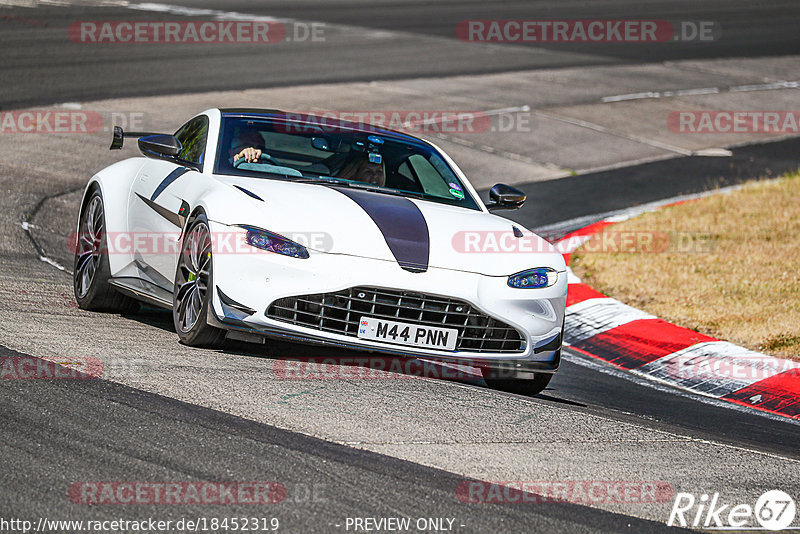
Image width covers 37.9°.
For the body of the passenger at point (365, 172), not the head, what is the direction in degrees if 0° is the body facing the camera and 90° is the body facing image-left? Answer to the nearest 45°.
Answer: approximately 315°

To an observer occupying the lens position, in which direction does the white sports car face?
facing the viewer and to the right of the viewer

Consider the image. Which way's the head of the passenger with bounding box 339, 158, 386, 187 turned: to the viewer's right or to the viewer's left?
to the viewer's right
